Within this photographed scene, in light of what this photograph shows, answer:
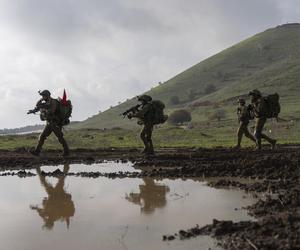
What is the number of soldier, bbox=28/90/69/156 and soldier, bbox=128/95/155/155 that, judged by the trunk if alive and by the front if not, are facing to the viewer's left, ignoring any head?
2

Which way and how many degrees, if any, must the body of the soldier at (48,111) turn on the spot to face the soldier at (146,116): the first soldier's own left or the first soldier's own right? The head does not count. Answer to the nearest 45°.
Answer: approximately 180°

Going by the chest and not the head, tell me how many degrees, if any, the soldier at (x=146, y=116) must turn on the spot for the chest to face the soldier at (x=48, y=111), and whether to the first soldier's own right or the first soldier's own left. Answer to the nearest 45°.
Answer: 0° — they already face them

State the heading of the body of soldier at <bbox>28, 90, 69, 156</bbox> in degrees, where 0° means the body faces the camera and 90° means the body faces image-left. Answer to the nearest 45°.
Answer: approximately 90°

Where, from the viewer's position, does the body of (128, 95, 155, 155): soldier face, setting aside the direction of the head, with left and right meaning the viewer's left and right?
facing to the left of the viewer
